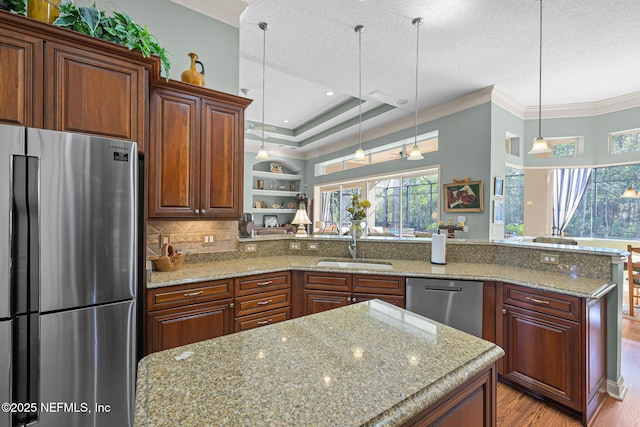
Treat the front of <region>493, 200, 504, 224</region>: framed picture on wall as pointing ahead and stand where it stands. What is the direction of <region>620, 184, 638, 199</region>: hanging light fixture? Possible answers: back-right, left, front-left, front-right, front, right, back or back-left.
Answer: left

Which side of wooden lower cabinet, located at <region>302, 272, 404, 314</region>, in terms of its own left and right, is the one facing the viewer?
front

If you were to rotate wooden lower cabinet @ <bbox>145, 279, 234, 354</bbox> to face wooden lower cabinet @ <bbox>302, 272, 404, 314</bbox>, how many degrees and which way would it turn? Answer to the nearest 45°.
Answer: approximately 45° to its left

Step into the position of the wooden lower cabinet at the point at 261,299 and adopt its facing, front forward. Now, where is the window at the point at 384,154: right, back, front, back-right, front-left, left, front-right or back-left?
left

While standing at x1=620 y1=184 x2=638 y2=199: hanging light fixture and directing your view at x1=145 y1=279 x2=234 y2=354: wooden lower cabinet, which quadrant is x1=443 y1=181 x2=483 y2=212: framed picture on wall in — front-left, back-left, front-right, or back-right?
front-right

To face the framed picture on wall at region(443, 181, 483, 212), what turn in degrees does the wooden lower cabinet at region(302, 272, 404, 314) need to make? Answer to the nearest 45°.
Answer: approximately 135° to its left

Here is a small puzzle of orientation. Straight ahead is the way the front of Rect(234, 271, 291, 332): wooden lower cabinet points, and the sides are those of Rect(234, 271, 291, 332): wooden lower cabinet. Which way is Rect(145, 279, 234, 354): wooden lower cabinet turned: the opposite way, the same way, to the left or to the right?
the same way

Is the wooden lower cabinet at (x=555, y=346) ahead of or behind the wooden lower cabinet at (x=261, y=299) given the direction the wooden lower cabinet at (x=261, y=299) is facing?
ahead

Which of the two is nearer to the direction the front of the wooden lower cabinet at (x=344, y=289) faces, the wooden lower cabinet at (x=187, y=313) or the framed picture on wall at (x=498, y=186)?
the wooden lower cabinet

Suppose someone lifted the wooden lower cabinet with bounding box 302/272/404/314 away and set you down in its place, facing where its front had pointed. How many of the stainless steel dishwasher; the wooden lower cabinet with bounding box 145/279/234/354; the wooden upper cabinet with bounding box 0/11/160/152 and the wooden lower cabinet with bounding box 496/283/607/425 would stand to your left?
2

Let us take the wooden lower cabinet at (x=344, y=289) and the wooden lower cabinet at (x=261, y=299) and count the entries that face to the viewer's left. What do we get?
0
